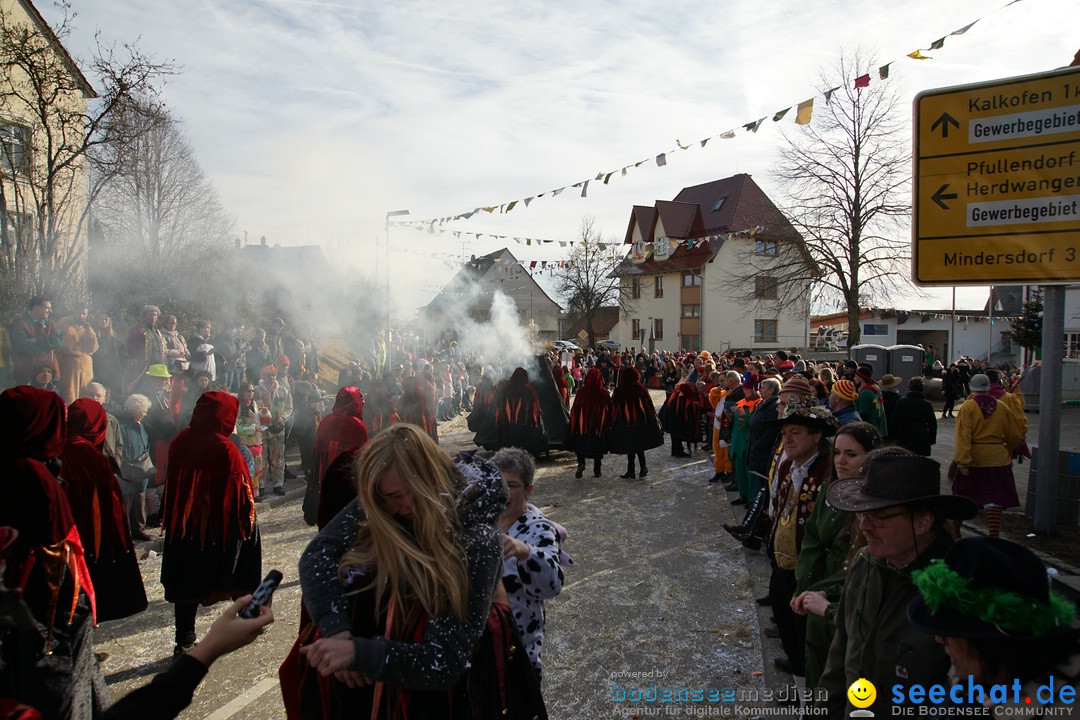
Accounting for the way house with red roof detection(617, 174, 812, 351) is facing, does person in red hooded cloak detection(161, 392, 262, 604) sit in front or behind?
in front

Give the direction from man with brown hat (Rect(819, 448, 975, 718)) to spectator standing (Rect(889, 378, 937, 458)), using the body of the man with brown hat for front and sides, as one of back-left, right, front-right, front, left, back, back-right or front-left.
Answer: back-right

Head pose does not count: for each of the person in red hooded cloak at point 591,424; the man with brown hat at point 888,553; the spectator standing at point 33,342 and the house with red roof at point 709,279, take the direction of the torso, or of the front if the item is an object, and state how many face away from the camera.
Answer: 1

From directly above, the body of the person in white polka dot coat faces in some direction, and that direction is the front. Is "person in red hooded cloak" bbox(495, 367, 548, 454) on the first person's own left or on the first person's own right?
on the first person's own right

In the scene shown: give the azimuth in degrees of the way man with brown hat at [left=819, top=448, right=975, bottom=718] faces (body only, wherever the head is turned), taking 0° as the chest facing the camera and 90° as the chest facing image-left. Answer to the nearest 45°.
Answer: approximately 45°

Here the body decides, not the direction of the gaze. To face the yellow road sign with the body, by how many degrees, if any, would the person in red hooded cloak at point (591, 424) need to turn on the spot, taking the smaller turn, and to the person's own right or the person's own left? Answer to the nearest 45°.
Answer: approximately 135° to the person's own right

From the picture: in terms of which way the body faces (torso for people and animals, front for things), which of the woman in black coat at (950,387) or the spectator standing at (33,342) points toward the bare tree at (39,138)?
the woman in black coat

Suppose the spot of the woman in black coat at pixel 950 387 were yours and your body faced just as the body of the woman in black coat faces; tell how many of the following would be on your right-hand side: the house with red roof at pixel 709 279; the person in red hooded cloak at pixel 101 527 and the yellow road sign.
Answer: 1

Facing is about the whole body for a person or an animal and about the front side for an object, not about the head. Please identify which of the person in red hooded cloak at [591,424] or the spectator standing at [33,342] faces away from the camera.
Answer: the person in red hooded cloak

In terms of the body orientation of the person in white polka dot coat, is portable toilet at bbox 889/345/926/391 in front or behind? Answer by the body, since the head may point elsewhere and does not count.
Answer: behind

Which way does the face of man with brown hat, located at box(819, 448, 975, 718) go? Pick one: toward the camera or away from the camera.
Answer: toward the camera

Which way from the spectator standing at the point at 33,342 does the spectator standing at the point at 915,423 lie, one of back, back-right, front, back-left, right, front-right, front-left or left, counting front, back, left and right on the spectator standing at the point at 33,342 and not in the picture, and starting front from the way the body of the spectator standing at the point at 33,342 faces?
front

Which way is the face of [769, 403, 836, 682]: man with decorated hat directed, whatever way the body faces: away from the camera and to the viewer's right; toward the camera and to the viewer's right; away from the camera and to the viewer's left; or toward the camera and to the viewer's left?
toward the camera and to the viewer's left

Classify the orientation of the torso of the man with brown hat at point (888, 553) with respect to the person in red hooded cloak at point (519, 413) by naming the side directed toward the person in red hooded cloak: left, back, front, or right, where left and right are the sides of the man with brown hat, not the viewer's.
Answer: right

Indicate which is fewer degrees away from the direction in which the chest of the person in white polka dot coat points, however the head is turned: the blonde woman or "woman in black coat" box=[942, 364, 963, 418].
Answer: the blonde woman
